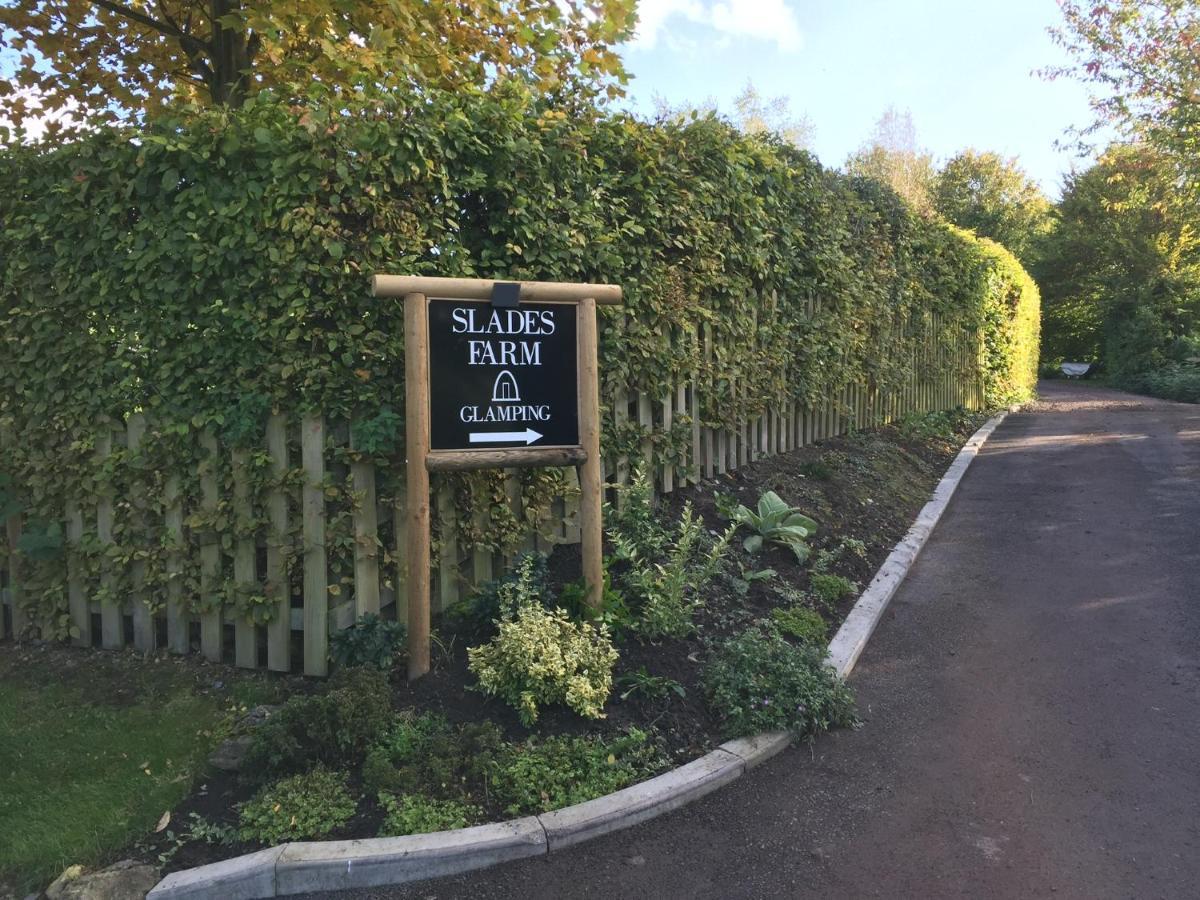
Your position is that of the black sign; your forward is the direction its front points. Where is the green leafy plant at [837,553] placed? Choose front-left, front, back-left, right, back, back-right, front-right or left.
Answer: back-left

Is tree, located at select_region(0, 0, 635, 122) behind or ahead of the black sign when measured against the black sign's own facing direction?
behind

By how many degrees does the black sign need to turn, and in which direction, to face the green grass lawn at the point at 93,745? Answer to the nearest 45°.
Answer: approximately 90° to its right

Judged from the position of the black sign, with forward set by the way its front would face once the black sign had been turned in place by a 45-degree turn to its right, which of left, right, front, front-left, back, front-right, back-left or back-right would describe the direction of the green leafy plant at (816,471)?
back

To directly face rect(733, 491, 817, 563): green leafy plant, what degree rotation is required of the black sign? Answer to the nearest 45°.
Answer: approximately 135° to its left

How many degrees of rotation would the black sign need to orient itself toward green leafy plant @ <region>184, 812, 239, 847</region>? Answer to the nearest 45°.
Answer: approximately 45° to its right

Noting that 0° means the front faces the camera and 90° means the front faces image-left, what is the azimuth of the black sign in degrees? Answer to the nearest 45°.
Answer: approximately 0°

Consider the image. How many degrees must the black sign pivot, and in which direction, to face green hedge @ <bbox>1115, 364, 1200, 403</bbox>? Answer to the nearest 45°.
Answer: approximately 135° to its left
